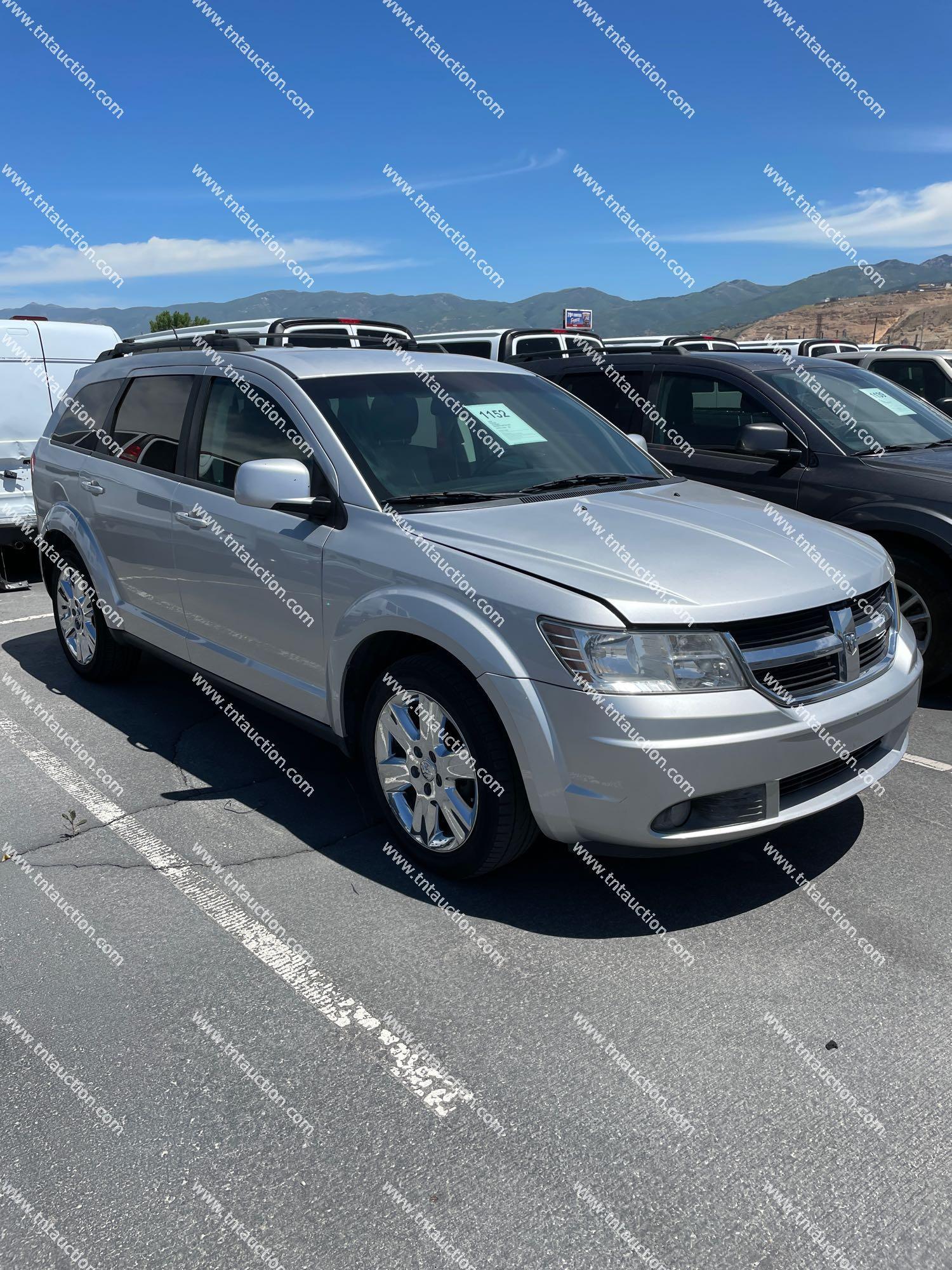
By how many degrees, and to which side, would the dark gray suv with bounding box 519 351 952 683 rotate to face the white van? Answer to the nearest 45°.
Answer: approximately 135° to its right

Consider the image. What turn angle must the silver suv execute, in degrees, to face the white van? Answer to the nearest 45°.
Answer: approximately 180°

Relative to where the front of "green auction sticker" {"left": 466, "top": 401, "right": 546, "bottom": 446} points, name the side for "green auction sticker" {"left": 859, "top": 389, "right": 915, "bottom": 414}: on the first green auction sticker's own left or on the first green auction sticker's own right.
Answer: on the first green auction sticker's own left

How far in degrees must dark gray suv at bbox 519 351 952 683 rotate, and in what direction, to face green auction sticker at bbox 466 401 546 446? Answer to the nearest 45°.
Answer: approximately 90° to its right

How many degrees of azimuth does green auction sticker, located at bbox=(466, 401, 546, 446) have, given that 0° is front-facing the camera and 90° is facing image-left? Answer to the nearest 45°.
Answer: approximately 315°

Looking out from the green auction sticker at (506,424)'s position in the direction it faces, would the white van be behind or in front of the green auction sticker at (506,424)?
behind

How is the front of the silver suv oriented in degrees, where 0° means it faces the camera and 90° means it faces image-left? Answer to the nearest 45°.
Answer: approximately 315°

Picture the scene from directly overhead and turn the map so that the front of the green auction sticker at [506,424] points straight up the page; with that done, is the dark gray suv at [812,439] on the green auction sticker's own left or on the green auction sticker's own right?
on the green auction sticker's own left

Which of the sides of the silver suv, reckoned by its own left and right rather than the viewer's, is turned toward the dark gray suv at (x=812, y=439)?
left
